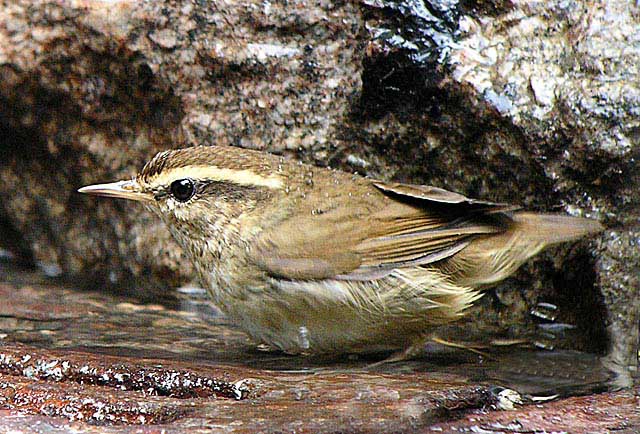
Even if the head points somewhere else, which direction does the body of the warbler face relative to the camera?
to the viewer's left
